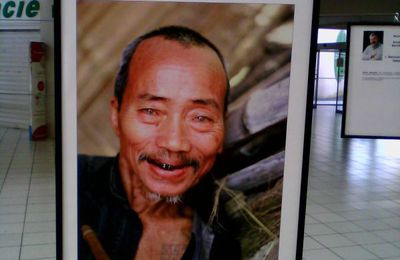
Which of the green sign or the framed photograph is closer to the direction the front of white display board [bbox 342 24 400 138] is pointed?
the framed photograph

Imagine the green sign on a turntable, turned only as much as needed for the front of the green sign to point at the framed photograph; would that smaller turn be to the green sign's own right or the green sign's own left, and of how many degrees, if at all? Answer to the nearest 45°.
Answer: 0° — it already faces it

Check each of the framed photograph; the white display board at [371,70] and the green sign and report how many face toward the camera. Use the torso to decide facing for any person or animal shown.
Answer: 3

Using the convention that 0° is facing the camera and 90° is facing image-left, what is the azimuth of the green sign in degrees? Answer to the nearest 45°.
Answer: approximately 0°

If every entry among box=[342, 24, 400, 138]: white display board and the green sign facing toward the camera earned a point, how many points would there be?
2

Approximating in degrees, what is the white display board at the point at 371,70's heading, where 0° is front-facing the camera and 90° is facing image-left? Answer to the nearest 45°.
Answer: approximately 0°

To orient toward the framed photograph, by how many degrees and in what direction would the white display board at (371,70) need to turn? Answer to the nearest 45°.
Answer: approximately 45° to its right

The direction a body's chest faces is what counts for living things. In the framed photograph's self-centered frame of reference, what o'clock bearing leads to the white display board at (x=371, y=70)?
The white display board is roughly at 8 o'clock from the framed photograph.
